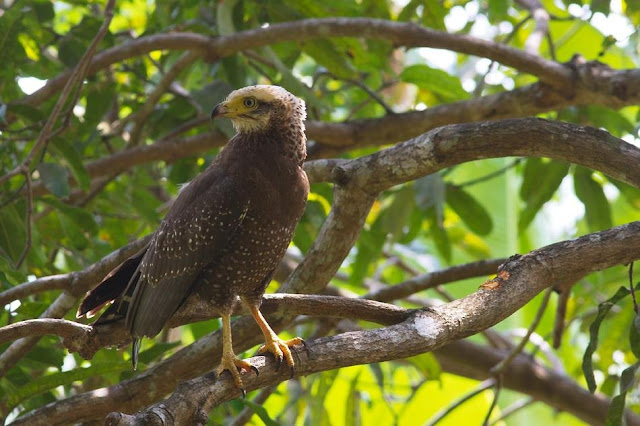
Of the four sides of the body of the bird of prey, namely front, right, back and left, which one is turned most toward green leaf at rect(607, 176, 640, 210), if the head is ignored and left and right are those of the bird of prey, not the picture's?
left

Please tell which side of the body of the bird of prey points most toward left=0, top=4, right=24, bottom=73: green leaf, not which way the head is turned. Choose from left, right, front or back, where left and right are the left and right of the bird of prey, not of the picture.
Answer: back

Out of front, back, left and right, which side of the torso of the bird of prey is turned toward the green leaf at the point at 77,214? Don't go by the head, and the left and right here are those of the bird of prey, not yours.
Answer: back

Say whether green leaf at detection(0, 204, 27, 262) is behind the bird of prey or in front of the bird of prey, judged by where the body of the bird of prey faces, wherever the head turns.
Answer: behind

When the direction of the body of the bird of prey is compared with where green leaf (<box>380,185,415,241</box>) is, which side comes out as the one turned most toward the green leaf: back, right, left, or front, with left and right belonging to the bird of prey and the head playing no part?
left

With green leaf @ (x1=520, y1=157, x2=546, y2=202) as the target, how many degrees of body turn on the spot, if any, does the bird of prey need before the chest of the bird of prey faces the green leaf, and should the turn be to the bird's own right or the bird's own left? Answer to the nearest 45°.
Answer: approximately 90° to the bird's own left

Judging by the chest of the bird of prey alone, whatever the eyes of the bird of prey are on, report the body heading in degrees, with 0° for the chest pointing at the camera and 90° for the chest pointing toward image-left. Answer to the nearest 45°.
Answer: approximately 315°
